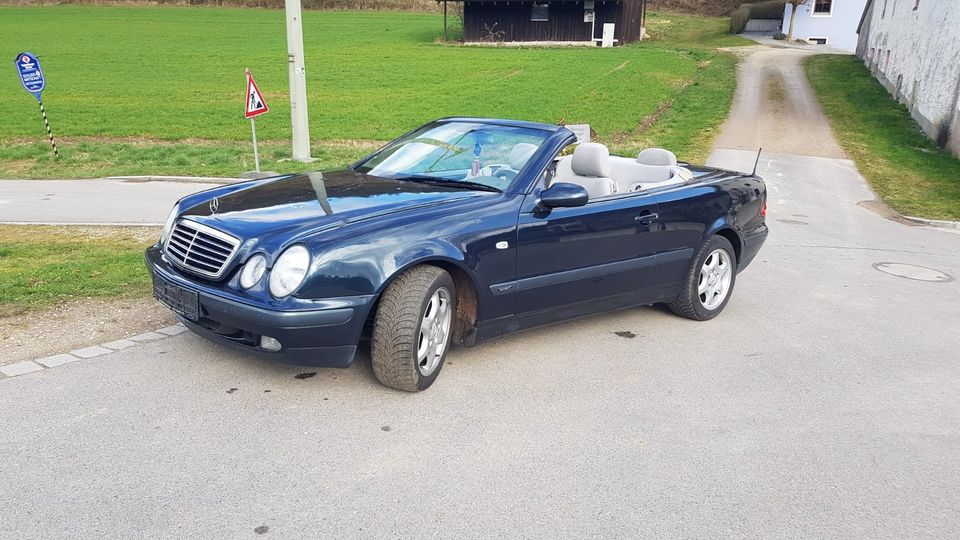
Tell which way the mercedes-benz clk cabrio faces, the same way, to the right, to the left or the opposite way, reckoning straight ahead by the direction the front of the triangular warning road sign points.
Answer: to the right

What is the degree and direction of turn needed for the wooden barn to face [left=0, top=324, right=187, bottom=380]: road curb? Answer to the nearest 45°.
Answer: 0° — it already faces it

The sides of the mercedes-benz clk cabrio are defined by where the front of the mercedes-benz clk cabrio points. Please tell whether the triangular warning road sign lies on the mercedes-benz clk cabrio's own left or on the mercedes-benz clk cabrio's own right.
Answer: on the mercedes-benz clk cabrio's own right

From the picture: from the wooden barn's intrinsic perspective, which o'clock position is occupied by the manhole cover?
The manhole cover is roughly at 12 o'clock from the wooden barn.

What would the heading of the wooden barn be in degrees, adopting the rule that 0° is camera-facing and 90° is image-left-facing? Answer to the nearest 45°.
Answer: approximately 0°

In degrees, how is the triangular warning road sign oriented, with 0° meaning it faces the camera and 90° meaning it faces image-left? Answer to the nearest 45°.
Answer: approximately 315°

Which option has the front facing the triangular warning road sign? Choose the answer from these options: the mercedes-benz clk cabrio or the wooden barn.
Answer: the wooden barn

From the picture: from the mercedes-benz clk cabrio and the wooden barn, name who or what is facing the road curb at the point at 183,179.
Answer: the wooden barn
